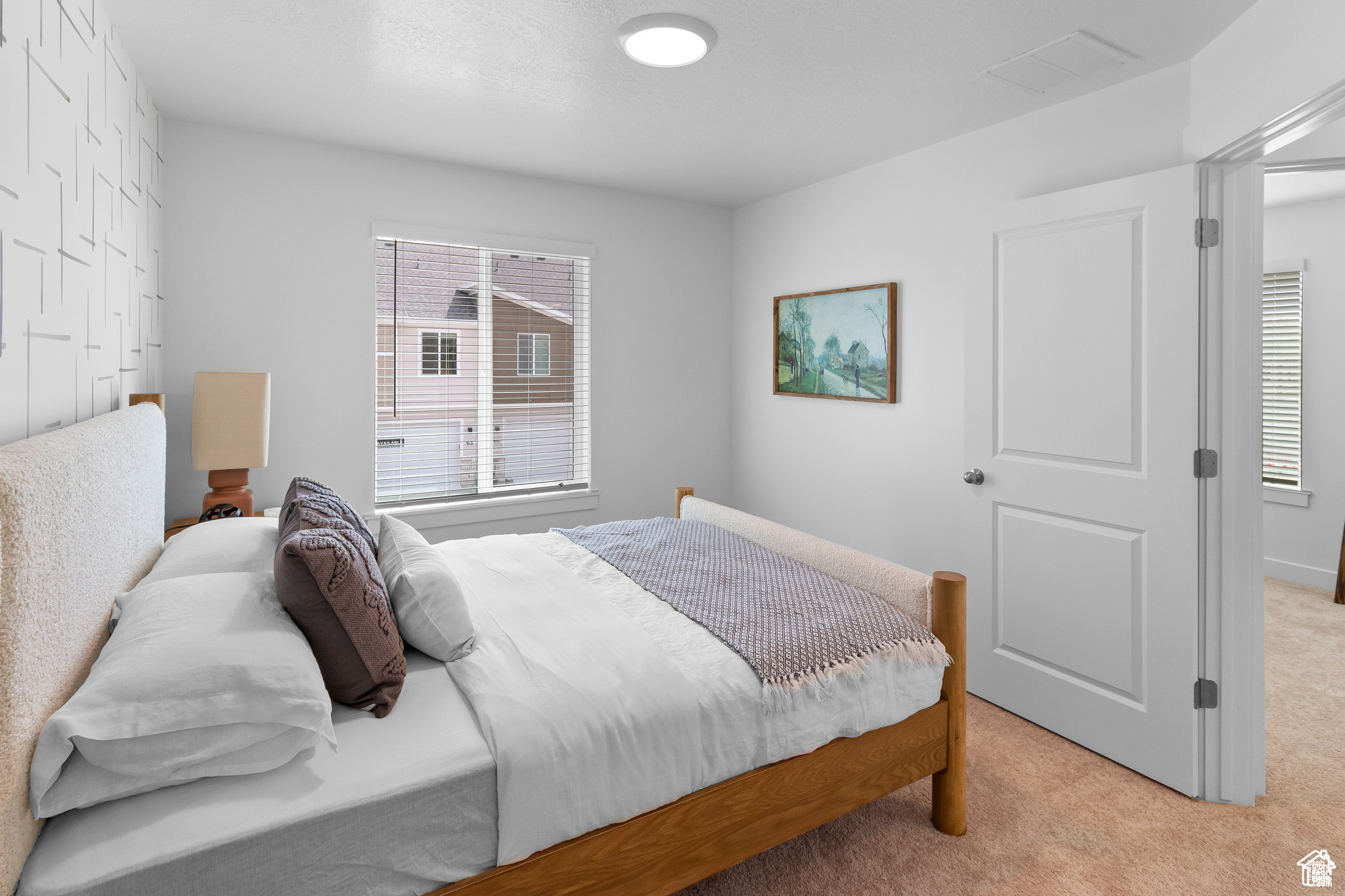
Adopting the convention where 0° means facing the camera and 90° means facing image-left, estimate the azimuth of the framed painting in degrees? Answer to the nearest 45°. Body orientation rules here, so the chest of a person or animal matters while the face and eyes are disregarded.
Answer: approximately 45°

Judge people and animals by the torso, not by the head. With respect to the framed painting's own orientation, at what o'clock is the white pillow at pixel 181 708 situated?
The white pillow is roughly at 11 o'clock from the framed painting.

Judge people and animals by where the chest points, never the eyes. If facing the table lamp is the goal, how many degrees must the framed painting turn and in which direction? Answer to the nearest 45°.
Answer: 0° — it already faces it

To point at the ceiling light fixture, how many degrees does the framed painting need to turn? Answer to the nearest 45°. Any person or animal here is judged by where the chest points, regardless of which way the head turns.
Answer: approximately 45° to its left

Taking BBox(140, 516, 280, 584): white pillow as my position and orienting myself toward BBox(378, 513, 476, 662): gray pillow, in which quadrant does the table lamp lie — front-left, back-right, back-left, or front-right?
back-left

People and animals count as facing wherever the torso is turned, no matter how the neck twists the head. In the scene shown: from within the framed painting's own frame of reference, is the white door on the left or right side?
on its left
